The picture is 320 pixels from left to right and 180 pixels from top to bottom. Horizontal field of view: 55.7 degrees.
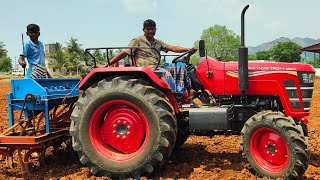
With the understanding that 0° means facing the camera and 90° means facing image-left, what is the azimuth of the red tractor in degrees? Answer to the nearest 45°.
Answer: approximately 270°
